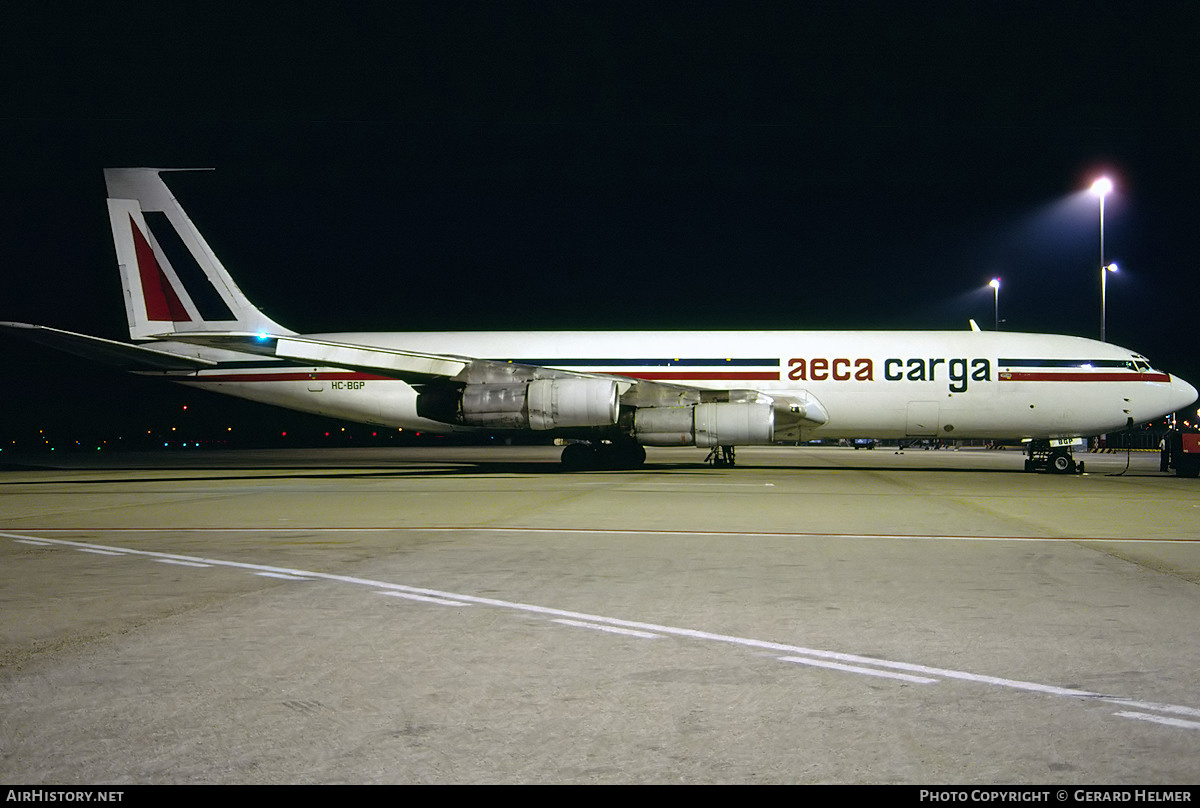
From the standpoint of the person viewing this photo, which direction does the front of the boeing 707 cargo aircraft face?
facing to the right of the viewer

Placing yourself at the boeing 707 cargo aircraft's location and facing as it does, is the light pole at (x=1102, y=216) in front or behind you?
in front
